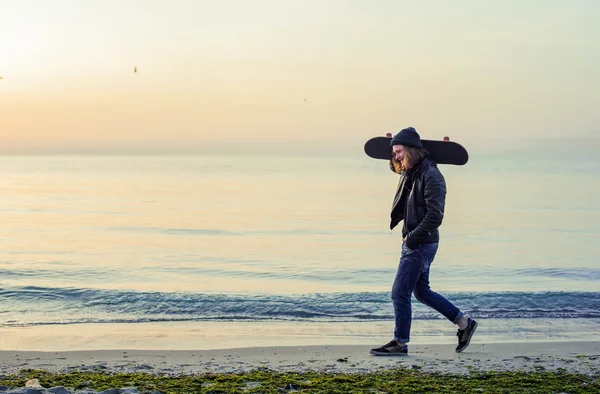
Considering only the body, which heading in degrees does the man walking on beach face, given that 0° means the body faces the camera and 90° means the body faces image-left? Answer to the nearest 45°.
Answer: approximately 90°

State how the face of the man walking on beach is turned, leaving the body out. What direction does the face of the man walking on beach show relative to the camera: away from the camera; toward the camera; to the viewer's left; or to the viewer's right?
to the viewer's left
